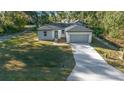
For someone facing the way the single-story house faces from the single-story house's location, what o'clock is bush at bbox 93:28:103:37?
The bush is roughly at 9 o'clock from the single-story house.

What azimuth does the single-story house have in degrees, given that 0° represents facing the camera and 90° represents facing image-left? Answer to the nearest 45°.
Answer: approximately 0°
